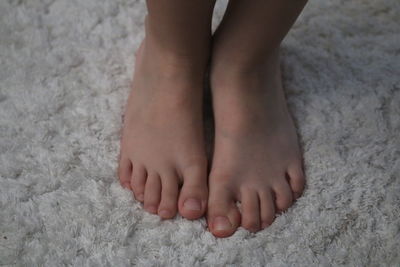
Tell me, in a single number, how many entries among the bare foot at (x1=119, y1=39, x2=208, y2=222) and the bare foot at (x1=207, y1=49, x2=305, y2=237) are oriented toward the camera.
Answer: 2

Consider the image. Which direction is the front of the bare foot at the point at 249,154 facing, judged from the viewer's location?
facing the viewer

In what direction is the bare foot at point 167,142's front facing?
toward the camera
